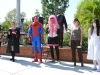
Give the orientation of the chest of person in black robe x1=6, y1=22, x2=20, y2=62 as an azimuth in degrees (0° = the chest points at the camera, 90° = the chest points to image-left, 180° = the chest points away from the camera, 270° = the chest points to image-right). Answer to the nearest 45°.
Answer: approximately 0°

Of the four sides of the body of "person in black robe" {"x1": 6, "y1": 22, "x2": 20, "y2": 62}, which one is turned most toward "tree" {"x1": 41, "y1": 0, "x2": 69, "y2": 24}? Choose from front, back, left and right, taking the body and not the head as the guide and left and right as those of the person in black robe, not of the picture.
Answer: back

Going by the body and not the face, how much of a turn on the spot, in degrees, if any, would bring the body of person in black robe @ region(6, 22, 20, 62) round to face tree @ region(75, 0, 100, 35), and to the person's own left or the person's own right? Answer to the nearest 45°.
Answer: approximately 135° to the person's own left
